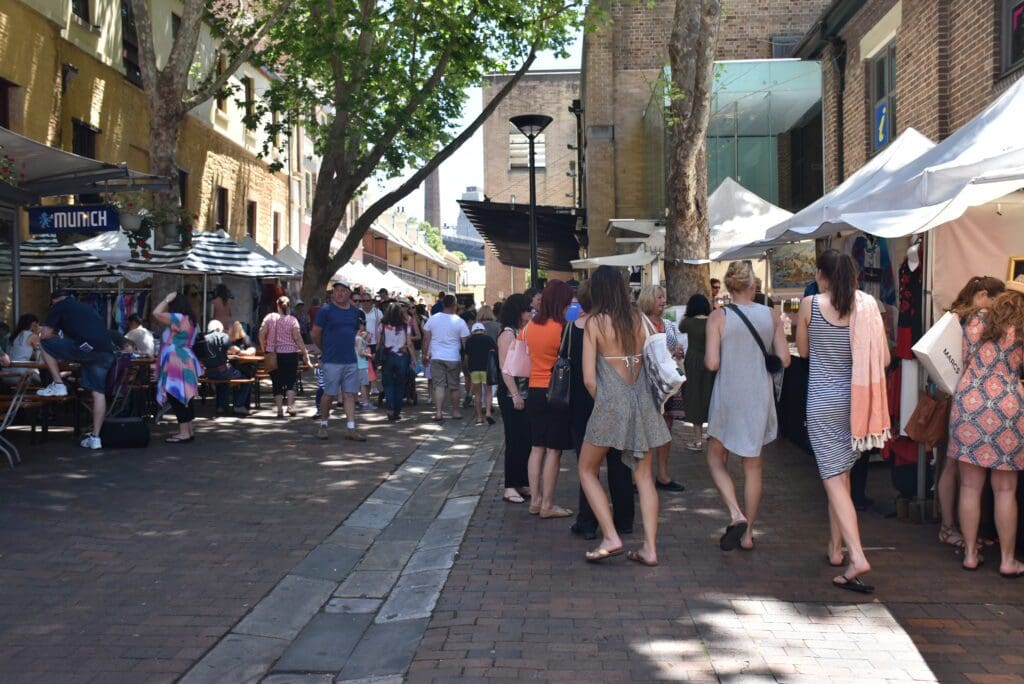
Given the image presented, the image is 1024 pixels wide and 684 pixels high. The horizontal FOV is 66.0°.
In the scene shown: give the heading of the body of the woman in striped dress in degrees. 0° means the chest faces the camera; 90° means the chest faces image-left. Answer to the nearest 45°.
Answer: approximately 135°

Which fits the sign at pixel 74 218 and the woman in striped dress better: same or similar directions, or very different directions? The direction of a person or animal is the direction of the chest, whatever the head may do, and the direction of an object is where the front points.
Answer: very different directions

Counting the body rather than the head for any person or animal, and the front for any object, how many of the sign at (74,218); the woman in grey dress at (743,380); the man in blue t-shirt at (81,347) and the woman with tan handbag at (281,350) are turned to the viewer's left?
1

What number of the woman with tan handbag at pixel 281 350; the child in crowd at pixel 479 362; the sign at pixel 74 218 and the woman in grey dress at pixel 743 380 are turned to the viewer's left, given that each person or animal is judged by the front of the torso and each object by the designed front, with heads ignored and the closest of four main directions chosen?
0

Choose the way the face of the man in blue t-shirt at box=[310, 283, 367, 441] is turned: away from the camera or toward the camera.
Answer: toward the camera

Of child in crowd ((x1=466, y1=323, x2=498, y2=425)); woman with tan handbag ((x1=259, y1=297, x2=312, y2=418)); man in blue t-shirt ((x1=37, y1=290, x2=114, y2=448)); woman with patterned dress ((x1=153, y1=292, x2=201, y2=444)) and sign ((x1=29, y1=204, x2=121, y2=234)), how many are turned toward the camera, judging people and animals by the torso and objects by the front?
1

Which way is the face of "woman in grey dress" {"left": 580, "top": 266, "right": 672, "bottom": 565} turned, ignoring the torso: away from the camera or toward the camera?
away from the camera

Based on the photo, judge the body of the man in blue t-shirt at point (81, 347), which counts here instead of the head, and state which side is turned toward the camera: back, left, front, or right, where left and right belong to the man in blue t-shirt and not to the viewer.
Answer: left

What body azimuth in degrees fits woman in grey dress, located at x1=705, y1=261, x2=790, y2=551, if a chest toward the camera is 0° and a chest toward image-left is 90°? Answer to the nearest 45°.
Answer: approximately 180°

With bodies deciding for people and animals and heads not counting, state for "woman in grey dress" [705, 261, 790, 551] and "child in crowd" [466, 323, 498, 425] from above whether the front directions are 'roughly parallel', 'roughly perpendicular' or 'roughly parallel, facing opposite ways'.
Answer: roughly parallel

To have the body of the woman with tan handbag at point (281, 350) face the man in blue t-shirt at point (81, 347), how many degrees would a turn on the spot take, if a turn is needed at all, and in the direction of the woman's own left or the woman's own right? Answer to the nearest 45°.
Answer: approximately 135° to the woman's own left

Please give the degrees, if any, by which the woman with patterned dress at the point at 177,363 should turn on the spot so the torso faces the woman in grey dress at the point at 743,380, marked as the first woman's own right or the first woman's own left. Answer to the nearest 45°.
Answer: approximately 135° to the first woman's own left

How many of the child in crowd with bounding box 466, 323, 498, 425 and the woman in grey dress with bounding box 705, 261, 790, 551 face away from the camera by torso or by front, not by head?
2

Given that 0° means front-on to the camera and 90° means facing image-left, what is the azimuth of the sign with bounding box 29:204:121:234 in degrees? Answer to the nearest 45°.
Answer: approximately 0°

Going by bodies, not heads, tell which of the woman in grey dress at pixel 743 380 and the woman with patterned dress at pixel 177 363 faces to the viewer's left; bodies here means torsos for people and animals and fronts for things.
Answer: the woman with patterned dress

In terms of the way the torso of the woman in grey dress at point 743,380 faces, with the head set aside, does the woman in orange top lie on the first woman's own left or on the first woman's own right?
on the first woman's own left

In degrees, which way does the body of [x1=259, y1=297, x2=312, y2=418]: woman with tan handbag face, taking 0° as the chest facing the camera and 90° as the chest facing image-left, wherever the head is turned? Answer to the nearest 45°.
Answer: approximately 180°

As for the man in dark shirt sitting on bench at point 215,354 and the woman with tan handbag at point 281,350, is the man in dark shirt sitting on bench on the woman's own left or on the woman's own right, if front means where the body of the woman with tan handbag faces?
on the woman's own left
